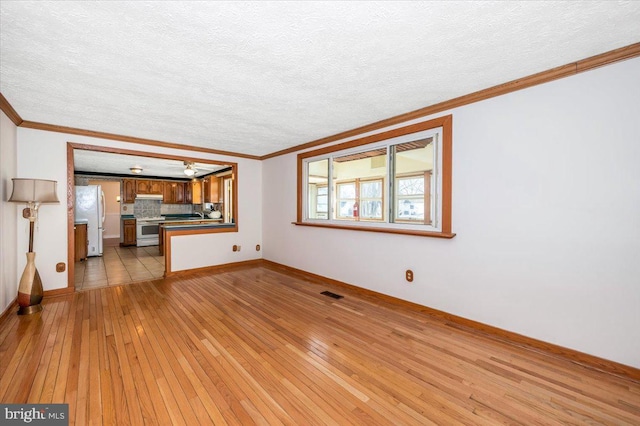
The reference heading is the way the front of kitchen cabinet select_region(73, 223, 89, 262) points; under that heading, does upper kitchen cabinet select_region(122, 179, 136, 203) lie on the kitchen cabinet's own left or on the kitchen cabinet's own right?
on the kitchen cabinet's own left

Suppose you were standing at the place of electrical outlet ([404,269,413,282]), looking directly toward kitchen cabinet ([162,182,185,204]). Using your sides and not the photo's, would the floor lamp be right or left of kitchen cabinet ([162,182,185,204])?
left

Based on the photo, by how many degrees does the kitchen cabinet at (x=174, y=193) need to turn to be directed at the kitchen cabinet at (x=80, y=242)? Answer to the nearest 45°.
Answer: approximately 45° to its right

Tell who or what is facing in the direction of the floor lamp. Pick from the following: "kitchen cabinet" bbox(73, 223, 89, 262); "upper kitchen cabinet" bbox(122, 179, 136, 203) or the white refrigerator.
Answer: the upper kitchen cabinet

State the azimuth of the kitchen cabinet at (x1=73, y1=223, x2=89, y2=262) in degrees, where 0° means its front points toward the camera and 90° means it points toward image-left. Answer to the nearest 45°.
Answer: approximately 270°

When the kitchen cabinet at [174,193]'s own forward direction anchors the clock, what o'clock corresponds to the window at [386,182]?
The window is roughly at 11 o'clock from the kitchen cabinet.

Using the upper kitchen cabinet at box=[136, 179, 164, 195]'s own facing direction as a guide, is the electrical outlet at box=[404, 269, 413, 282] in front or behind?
in front

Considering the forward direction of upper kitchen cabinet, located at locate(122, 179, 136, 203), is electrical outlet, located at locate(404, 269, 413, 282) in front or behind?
in front

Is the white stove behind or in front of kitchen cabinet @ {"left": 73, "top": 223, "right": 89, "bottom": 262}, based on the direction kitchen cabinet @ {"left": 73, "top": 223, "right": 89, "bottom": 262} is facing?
in front
